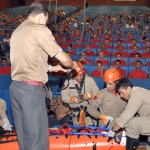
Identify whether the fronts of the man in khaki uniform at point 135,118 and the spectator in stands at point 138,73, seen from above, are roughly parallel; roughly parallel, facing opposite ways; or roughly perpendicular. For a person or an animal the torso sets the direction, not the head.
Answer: roughly perpendicular

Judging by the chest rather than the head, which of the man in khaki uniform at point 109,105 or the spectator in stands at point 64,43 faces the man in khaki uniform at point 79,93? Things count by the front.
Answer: the spectator in stands

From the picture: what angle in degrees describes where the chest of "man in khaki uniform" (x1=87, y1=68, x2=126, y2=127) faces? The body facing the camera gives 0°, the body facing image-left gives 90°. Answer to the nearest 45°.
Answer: approximately 0°

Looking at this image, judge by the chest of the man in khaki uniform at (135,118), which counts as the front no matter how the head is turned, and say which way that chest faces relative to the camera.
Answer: to the viewer's left

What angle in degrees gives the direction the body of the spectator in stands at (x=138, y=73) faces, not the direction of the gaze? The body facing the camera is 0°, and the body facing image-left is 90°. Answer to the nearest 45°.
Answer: approximately 0°

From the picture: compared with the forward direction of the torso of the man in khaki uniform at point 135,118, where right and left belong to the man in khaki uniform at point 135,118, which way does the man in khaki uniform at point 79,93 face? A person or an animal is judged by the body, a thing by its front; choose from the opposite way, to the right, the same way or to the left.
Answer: to the left

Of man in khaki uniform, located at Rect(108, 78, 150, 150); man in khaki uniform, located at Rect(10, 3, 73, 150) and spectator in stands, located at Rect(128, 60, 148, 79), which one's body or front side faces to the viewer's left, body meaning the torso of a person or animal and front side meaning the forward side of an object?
man in khaki uniform, located at Rect(108, 78, 150, 150)

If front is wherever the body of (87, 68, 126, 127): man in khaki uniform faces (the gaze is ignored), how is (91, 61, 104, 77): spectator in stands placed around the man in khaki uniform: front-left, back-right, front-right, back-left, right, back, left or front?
back

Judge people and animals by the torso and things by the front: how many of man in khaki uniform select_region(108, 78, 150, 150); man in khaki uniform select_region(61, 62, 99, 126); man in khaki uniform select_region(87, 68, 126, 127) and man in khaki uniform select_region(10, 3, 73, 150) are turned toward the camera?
2

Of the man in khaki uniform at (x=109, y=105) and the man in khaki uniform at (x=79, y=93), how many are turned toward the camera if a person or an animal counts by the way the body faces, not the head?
2
